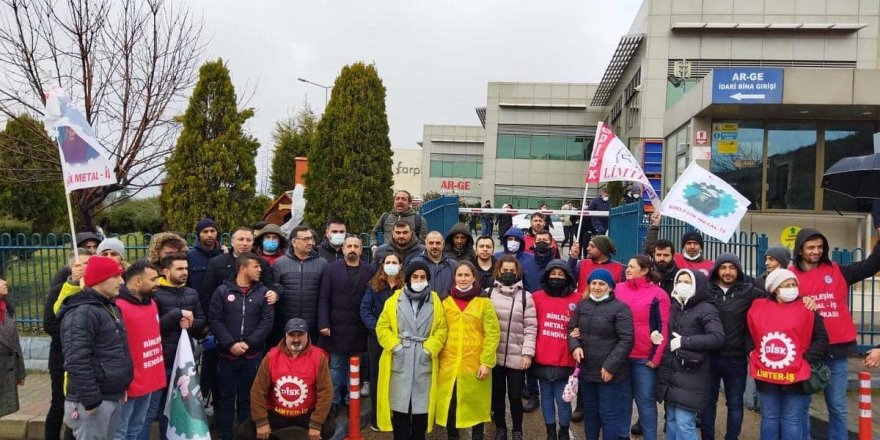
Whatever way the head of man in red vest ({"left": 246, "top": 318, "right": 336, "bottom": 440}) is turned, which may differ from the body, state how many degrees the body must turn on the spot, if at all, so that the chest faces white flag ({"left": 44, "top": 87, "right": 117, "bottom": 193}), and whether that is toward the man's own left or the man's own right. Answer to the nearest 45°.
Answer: approximately 135° to the man's own right

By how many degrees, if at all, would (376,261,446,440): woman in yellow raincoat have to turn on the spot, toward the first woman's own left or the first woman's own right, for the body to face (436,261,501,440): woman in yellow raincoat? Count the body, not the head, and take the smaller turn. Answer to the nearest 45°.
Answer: approximately 90° to the first woman's own left

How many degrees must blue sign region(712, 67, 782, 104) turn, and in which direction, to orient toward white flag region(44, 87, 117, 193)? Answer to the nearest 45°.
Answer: approximately 45° to its right

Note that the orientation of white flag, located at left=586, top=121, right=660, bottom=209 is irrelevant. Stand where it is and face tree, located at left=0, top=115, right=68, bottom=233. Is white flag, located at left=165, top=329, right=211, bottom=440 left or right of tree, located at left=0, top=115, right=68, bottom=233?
left

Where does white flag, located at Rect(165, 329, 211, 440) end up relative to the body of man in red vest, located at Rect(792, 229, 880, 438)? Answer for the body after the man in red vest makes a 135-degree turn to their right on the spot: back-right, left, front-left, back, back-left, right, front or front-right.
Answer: left

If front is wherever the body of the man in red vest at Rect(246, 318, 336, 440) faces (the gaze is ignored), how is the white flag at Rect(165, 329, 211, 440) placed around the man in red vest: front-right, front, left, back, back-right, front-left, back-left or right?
right

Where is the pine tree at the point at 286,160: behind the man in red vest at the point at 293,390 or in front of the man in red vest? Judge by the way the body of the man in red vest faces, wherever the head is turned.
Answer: behind

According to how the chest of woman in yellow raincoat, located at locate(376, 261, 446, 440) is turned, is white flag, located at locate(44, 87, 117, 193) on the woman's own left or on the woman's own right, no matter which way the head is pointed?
on the woman's own right

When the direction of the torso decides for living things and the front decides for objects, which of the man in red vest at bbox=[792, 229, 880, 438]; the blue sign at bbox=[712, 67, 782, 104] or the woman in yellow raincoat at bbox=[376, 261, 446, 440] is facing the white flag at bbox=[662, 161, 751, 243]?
the blue sign

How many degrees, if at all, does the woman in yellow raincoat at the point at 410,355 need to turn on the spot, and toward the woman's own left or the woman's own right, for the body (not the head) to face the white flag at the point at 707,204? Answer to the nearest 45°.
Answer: approximately 90° to the woman's own left

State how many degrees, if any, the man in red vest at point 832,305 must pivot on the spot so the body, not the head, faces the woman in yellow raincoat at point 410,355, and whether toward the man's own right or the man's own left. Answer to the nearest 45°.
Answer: approximately 45° to the man's own right
